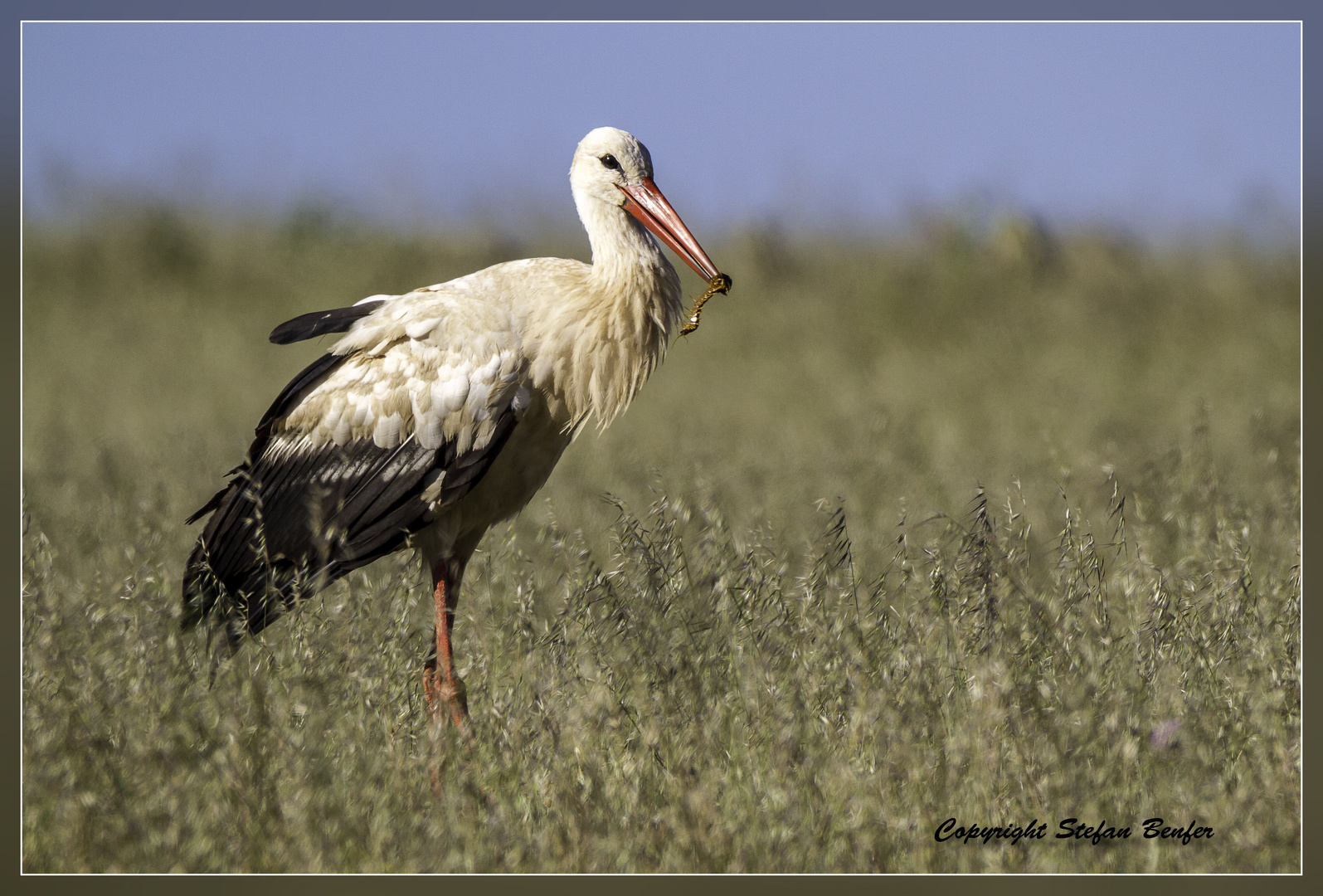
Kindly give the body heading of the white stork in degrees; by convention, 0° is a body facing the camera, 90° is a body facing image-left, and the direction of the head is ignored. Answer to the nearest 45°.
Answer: approximately 270°
